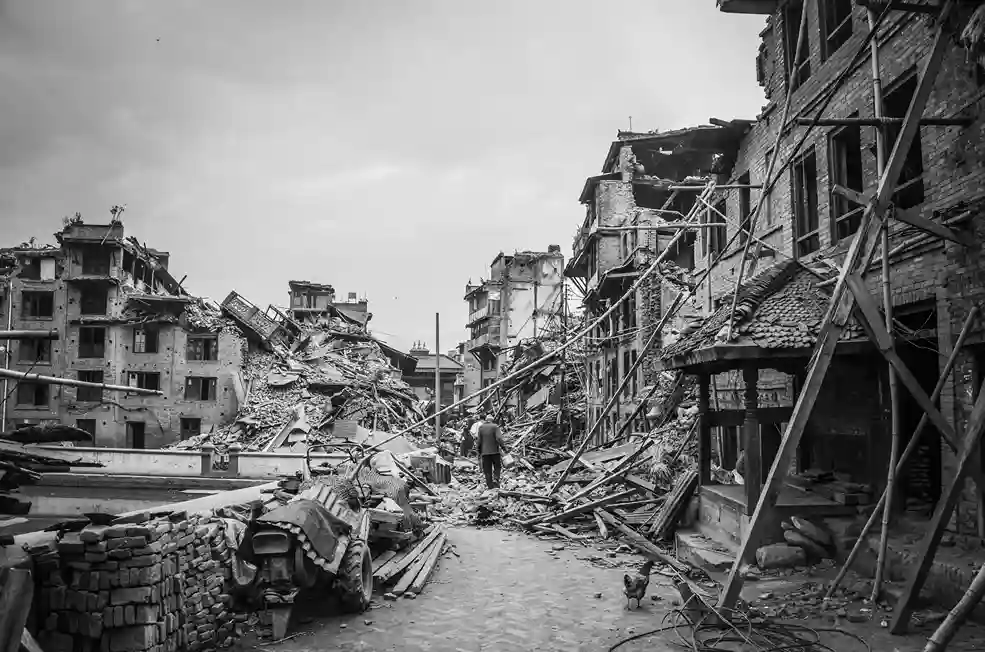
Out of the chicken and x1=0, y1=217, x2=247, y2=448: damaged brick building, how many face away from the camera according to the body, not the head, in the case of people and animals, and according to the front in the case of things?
0

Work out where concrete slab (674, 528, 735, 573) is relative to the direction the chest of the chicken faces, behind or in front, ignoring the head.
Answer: behind

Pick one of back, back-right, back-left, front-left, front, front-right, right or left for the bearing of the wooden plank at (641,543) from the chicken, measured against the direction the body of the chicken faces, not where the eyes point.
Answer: back-right

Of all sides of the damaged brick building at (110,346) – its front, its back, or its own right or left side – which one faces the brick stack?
front

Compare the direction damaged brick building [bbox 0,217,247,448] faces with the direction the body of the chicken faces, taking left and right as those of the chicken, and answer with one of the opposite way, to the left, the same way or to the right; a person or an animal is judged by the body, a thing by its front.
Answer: to the left

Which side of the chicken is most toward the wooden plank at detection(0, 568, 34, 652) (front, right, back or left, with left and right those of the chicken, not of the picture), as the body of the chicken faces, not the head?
front

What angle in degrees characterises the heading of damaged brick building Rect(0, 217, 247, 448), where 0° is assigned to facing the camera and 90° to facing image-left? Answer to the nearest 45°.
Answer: approximately 0°

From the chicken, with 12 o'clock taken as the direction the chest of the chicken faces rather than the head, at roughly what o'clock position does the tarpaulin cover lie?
The tarpaulin cover is roughly at 1 o'clock from the chicken.

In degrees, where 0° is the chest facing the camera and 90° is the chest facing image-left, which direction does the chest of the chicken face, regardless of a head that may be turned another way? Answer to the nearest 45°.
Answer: approximately 45°

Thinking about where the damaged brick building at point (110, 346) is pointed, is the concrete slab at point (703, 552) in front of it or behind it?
in front

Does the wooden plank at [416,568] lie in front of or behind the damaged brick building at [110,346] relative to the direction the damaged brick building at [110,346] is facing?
in front

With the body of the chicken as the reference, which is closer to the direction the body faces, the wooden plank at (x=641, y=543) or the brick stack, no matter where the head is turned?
the brick stack

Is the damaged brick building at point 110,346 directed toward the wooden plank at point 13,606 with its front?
yes
